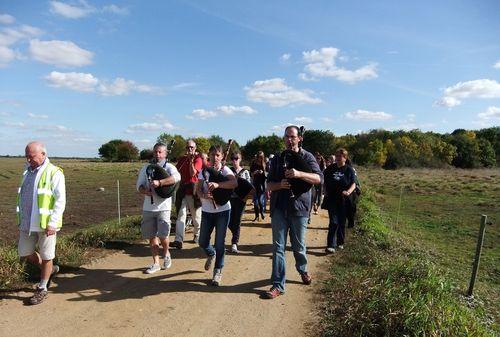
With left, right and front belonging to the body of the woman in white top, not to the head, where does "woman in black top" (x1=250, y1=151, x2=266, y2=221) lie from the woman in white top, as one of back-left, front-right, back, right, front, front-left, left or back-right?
back

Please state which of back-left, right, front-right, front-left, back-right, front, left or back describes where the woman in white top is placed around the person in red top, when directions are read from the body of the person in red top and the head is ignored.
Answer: front

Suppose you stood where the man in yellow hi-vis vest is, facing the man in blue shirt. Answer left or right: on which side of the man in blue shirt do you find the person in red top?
left

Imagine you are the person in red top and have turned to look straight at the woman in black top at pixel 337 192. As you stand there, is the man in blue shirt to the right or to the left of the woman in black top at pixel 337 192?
right

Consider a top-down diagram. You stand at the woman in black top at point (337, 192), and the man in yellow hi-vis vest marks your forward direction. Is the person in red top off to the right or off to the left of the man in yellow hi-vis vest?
right

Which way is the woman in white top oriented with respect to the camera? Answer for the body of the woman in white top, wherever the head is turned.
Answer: toward the camera

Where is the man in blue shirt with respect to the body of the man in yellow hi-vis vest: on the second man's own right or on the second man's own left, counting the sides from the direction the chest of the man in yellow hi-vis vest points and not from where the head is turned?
on the second man's own left

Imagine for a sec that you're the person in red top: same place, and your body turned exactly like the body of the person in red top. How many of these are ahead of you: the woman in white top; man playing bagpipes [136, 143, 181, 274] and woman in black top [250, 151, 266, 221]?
2

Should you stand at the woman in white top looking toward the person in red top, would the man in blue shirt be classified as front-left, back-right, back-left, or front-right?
back-right

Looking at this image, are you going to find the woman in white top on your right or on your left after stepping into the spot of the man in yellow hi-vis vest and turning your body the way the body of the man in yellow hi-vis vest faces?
on your left

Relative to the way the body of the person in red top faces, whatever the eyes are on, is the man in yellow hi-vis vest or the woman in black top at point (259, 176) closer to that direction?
the man in yellow hi-vis vest

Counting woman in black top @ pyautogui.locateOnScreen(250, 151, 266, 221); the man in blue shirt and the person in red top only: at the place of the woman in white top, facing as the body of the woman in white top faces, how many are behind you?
2

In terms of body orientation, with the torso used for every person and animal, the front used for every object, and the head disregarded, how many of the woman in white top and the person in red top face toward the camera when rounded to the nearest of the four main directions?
2

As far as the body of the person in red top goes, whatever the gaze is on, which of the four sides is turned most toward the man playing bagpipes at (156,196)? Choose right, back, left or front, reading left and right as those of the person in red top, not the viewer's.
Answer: front
